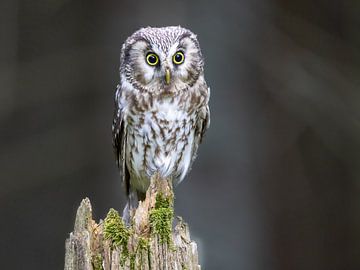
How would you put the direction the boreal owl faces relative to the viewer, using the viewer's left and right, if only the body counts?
facing the viewer
